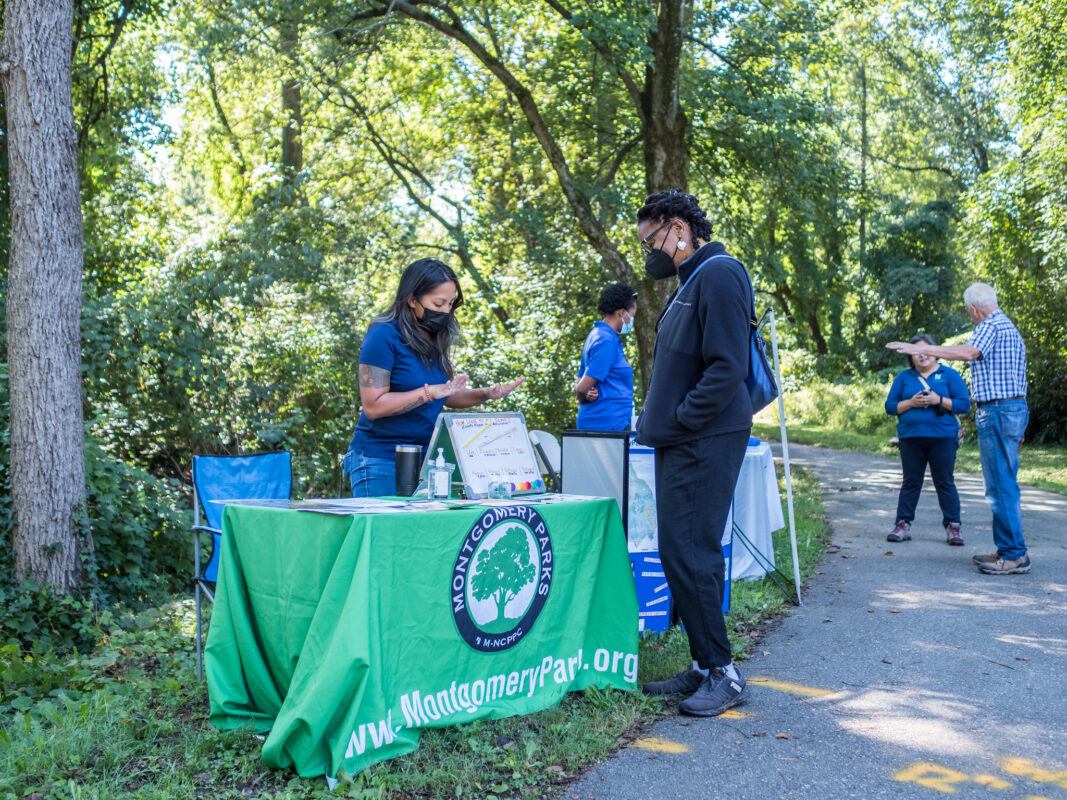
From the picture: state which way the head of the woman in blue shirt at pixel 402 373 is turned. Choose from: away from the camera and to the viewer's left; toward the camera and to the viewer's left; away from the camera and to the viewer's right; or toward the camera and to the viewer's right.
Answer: toward the camera and to the viewer's right

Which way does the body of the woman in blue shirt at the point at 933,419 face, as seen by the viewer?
toward the camera

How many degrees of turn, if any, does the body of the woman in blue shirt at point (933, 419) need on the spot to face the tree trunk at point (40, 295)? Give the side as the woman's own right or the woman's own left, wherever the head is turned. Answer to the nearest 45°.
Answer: approximately 45° to the woman's own right

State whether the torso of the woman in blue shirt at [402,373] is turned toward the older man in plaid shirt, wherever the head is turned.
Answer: no

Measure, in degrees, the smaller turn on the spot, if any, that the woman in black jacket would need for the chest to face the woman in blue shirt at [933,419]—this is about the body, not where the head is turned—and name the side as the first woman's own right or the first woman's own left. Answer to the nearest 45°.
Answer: approximately 135° to the first woman's own right

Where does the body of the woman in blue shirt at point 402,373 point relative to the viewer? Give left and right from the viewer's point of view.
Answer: facing the viewer and to the right of the viewer

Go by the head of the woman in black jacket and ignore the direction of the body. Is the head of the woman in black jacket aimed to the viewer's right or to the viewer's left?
to the viewer's left

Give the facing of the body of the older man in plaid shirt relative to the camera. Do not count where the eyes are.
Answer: to the viewer's left

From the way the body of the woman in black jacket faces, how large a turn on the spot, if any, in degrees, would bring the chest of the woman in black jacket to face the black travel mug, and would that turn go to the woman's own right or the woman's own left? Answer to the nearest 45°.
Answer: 0° — they already face it

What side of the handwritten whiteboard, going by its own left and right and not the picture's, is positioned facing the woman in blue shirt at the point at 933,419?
left

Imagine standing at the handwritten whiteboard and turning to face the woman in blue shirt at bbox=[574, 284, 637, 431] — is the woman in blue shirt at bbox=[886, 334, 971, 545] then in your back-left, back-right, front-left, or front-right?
front-right

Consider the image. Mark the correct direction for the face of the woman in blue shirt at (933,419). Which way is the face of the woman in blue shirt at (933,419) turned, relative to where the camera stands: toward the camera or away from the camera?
toward the camera

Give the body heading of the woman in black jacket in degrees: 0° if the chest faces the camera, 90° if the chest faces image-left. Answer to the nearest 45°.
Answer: approximately 90°

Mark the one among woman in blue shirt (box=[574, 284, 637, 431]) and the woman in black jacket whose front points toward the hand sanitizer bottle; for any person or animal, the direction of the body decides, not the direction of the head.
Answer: the woman in black jacket
